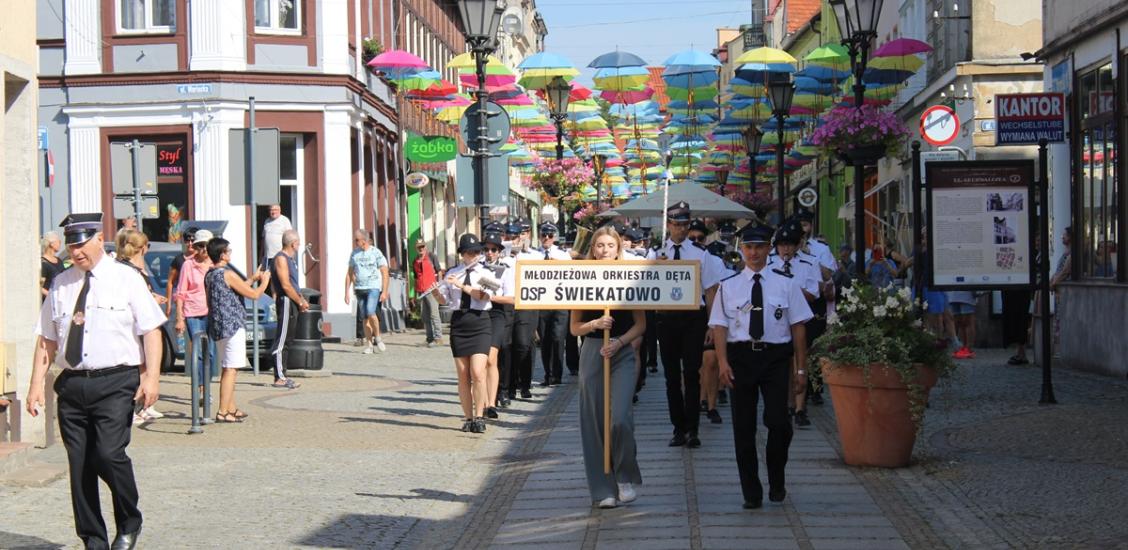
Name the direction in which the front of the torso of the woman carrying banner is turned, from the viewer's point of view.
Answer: toward the camera

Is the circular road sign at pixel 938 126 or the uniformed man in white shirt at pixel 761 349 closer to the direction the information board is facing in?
the uniformed man in white shirt

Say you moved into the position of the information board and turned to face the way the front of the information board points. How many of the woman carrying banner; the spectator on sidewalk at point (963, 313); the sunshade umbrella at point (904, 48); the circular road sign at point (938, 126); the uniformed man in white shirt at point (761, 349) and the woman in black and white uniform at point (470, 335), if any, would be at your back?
3

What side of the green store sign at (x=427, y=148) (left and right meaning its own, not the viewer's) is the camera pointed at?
front

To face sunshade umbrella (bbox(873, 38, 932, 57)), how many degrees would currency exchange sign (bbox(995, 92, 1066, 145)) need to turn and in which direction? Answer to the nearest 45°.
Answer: approximately 180°

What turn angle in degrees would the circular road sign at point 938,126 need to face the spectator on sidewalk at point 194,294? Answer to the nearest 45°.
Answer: approximately 45° to its right

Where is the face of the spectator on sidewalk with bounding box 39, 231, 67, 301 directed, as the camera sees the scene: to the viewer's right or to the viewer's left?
to the viewer's right

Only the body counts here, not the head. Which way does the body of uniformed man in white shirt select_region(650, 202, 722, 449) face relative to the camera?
toward the camera
